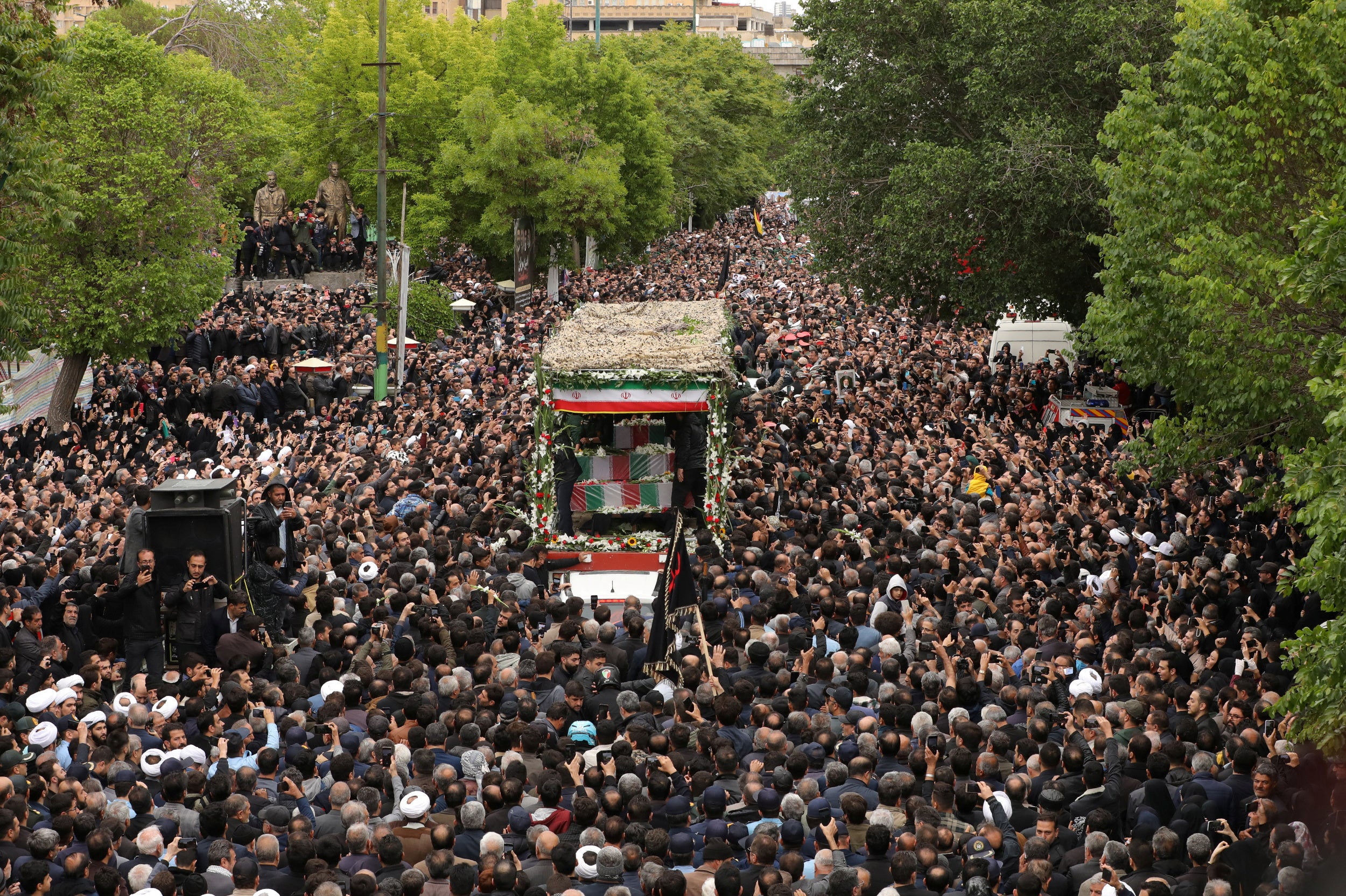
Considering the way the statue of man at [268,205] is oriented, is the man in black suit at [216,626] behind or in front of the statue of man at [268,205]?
in front

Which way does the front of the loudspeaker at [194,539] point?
toward the camera

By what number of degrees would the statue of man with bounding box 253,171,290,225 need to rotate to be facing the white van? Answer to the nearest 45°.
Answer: approximately 45° to its left

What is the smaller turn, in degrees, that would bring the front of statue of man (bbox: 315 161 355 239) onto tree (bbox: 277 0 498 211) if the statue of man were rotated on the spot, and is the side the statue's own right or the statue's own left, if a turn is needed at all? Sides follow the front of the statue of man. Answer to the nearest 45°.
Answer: approximately 180°

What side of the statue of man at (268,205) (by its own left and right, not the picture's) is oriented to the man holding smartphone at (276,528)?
front

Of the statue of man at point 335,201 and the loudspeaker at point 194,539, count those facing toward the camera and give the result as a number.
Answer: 2

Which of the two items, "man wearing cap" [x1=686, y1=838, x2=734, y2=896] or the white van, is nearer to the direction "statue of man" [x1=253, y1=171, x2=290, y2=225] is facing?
the man wearing cap

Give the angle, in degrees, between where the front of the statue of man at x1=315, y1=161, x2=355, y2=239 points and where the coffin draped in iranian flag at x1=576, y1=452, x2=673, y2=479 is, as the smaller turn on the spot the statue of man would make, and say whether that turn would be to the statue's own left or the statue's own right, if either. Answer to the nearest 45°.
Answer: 0° — it already faces it

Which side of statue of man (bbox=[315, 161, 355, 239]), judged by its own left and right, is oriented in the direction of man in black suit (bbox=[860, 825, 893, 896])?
front

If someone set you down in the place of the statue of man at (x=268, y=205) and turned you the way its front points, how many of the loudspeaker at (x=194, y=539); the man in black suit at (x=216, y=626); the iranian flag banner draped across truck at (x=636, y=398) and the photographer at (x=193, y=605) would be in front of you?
4

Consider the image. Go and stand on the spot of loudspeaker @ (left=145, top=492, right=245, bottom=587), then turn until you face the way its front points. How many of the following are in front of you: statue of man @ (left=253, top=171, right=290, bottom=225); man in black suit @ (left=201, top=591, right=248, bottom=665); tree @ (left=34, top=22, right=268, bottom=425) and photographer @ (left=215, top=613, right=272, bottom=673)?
2

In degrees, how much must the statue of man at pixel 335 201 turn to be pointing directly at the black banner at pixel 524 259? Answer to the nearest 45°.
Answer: approximately 90° to its left

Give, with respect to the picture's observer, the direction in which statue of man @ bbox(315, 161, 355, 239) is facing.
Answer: facing the viewer
